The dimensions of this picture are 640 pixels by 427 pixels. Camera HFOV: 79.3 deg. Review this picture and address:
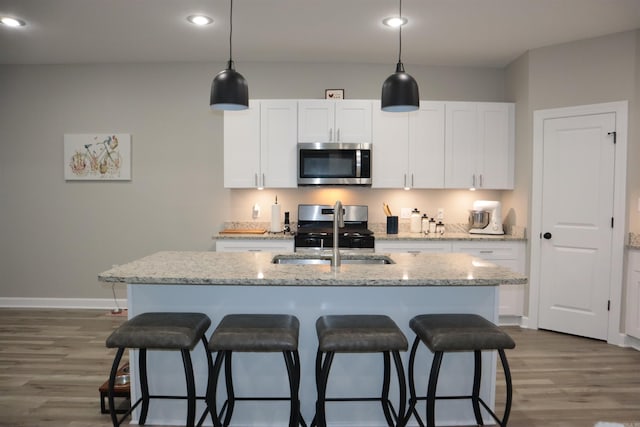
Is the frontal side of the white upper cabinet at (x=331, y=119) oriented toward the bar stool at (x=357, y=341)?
yes

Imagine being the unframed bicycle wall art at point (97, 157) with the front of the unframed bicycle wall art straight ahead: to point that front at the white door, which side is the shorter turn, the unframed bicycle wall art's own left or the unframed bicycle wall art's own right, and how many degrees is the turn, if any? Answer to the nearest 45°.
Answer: approximately 45° to the unframed bicycle wall art's own left

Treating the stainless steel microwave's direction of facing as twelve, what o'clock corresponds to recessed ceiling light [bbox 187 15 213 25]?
The recessed ceiling light is roughly at 2 o'clock from the stainless steel microwave.

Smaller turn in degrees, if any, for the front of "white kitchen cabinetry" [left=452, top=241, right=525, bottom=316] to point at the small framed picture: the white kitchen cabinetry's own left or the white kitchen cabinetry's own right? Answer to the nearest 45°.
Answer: approximately 90° to the white kitchen cabinetry's own right
